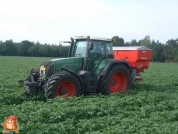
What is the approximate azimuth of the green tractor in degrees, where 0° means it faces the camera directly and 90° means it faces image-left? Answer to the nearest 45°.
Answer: approximately 45°

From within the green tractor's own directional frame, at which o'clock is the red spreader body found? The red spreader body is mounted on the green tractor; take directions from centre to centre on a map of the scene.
The red spreader body is roughly at 6 o'clock from the green tractor.
